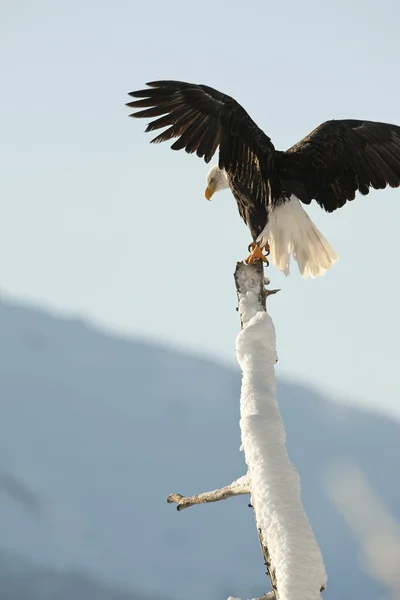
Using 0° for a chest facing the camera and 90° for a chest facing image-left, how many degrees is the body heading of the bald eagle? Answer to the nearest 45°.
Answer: approximately 135°
